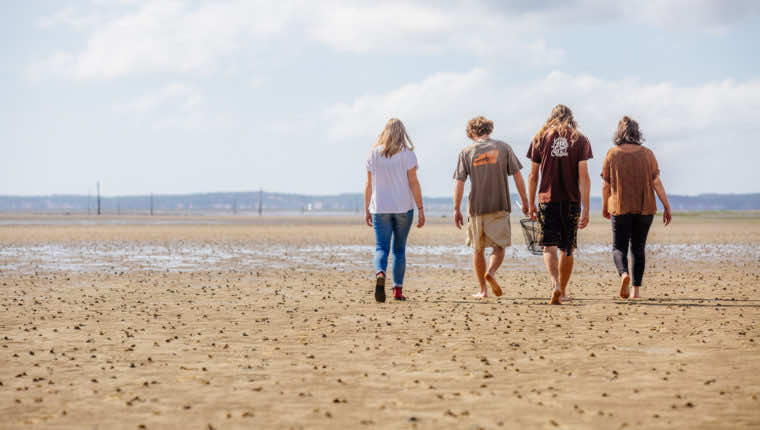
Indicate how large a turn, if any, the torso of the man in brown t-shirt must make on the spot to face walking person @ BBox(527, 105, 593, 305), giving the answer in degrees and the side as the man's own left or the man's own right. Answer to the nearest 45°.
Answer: approximately 90° to the man's own right

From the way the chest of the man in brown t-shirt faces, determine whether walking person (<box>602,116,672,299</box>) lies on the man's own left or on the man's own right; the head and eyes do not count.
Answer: on the man's own right

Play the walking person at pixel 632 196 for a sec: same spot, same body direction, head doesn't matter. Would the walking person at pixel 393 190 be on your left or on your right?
on your left

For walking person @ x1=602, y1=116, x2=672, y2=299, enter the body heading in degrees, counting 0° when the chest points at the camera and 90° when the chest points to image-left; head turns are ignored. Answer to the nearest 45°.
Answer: approximately 180°

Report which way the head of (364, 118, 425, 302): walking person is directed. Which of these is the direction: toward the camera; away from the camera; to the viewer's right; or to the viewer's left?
away from the camera

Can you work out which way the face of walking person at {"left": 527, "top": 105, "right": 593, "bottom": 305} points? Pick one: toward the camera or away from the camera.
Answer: away from the camera

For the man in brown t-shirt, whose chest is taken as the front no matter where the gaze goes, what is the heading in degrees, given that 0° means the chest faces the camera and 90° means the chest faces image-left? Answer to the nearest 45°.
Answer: approximately 180°

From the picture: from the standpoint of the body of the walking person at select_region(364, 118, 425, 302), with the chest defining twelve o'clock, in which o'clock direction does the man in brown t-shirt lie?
The man in brown t-shirt is roughly at 3 o'clock from the walking person.

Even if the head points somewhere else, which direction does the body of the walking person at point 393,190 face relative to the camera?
away from the camera

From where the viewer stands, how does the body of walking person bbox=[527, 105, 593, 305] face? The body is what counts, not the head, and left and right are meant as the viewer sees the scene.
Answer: facing away from the viewer

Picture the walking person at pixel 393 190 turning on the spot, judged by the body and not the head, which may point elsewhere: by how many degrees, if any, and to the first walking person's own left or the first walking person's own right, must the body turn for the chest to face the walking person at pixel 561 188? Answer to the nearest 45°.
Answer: approximately 90° to the first walking person's own right

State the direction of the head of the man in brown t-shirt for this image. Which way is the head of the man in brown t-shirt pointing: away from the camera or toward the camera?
away from the camera
